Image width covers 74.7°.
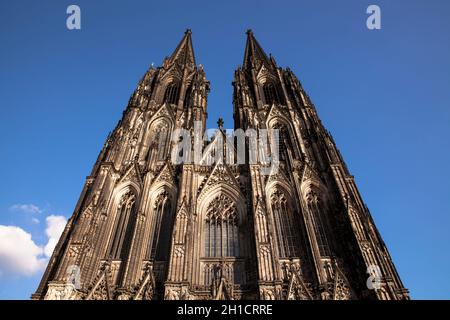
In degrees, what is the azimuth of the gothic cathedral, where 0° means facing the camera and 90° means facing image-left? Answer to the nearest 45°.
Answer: approximately 0°
